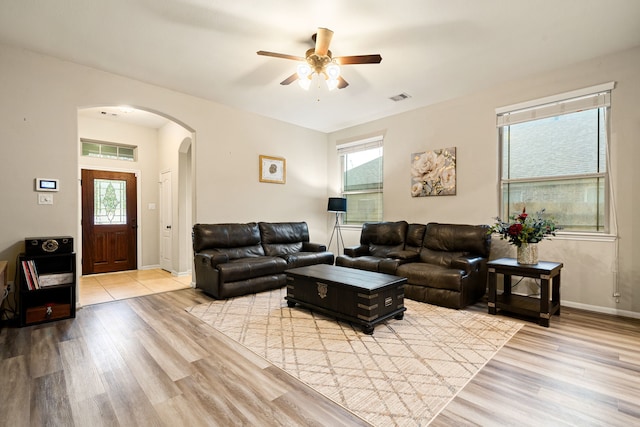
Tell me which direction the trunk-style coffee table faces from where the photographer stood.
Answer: facing the viewer and to the left of the viewer

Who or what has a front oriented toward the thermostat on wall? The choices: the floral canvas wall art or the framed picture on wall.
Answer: the floral canvas wall art

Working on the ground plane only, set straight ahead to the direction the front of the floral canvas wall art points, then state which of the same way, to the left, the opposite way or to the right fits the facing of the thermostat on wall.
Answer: to the left

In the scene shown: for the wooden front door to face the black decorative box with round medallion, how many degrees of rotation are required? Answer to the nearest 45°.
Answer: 0° — it already faces it

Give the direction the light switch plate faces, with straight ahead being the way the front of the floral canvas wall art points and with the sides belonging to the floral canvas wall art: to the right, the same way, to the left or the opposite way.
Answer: to the left

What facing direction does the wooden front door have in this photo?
toward the camera

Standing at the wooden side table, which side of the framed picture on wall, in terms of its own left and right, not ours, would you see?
front

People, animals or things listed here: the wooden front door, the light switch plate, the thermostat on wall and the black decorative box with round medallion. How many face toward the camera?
4

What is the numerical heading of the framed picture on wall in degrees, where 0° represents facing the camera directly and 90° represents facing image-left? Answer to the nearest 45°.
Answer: approximately 315°

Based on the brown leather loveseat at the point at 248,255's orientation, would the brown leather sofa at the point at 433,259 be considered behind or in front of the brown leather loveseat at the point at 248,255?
in front

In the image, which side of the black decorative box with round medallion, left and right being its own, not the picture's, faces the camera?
front

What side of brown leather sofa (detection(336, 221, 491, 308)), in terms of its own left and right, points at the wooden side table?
left

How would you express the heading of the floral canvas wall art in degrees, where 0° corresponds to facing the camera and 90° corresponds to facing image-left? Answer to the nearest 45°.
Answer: approximately 45°

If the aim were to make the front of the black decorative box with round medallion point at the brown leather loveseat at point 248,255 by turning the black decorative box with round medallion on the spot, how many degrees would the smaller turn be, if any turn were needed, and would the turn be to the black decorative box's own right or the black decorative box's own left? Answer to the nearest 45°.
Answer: approximately 90° to the black decorative box's own left

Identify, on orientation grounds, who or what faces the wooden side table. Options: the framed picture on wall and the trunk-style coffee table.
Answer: the framed picture on wall
